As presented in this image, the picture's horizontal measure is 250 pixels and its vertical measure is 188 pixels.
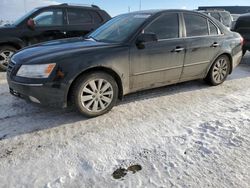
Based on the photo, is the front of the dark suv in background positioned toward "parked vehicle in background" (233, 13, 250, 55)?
no

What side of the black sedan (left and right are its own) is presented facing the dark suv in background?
right

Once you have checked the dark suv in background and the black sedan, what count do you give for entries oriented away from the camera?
0

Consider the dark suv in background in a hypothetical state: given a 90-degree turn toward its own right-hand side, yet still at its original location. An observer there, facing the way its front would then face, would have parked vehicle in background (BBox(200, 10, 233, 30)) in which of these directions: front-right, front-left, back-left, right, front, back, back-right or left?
front-right

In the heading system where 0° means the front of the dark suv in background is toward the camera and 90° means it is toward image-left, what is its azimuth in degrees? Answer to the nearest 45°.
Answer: approximately 90°

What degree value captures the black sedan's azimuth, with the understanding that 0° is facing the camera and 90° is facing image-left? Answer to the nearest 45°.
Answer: approximately 45°

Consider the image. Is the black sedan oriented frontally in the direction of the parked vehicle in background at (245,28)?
no

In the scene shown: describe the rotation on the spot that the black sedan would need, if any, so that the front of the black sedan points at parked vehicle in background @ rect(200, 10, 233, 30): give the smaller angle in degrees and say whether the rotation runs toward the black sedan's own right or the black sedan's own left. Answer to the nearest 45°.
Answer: approximately 180°
